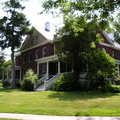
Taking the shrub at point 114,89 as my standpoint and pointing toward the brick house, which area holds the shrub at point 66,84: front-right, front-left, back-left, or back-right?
front-left

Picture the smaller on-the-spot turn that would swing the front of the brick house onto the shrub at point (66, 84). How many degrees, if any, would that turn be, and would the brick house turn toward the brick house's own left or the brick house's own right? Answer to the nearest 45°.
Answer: approximately 45° to the brick house's own left

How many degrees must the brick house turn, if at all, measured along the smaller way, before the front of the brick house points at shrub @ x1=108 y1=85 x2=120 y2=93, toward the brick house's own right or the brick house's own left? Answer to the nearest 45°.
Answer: approximately 90° to the brick house's own left

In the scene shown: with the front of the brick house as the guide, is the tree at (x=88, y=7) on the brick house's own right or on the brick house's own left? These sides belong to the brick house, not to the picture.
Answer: on the brick house's own left

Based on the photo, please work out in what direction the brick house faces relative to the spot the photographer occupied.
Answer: facing the viewer and to the left of the viewer

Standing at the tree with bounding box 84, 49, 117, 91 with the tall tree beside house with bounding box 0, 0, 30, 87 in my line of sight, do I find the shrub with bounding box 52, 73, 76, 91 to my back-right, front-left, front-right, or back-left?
front-left

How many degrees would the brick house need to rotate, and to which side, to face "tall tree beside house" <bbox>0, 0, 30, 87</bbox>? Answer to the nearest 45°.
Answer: approximately 45° to its right

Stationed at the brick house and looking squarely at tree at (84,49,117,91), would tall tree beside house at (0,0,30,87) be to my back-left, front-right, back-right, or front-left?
back-right

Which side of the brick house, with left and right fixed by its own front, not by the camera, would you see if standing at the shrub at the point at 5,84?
right
